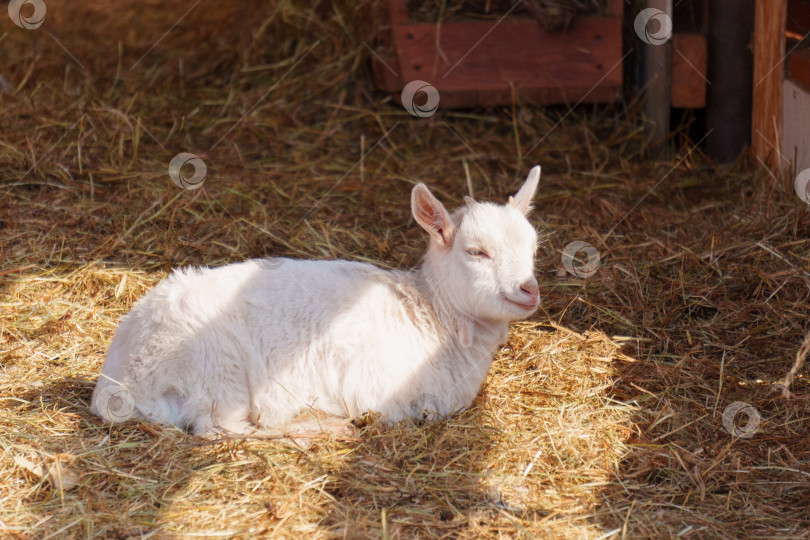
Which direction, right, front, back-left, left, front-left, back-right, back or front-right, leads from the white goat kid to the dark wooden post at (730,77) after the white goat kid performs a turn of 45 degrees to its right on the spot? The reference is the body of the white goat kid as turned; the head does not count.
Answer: left

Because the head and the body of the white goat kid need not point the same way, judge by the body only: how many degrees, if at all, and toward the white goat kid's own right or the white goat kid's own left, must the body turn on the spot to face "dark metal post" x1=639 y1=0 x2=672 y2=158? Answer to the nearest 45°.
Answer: approximately 45° to the white goat kid's own left

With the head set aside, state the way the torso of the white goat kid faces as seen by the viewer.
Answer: to the viewer's right
